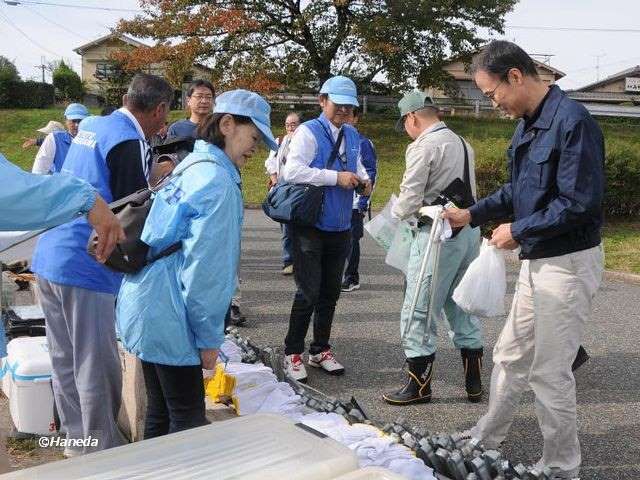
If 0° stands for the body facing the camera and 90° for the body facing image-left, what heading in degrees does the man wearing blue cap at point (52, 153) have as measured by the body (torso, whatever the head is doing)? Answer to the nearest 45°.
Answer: approximately 315°

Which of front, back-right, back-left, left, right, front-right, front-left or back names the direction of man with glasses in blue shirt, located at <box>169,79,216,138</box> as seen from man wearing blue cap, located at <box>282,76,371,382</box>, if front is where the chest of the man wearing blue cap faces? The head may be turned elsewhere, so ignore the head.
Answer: back

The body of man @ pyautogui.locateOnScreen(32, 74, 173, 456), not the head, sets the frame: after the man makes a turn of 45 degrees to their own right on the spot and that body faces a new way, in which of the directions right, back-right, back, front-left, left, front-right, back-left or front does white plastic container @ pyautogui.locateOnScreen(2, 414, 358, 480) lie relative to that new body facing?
right

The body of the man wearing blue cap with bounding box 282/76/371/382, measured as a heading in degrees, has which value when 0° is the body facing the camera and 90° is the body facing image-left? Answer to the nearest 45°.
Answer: approximately 315°

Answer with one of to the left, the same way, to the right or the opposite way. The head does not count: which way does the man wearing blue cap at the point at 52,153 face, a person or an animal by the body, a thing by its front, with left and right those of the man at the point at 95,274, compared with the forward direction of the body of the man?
to the right

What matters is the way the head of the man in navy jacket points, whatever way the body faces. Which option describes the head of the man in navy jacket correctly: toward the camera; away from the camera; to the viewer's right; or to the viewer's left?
to the viewer's left

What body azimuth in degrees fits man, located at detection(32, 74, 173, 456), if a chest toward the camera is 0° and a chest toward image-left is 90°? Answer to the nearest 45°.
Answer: approximately 225°

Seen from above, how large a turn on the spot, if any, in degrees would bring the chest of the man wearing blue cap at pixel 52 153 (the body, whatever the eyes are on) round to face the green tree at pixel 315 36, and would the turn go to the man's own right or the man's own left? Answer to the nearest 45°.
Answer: approximately 90° to the man's own left

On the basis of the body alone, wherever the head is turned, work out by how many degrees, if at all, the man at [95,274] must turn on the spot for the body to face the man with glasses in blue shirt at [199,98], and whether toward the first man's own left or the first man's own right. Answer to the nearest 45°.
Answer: approximately 45° to the first man's own left

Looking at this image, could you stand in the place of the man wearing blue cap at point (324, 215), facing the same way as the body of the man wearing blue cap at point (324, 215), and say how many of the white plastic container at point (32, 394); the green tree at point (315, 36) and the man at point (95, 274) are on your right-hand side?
2

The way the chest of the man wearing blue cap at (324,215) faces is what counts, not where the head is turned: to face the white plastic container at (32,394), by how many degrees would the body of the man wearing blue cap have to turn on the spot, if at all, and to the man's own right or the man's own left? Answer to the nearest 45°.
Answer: approximately 90° to the man's own right

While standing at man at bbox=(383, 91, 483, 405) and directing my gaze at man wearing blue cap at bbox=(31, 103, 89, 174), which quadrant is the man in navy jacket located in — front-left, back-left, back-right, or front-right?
back-left
